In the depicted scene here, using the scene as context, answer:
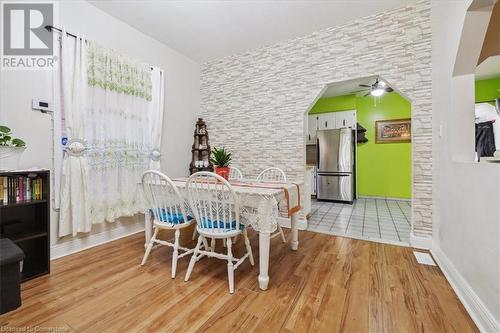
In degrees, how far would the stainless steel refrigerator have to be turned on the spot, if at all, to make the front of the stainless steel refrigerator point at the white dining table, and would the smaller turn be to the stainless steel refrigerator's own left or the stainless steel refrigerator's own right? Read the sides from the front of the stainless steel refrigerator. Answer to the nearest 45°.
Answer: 0° — it already faces it

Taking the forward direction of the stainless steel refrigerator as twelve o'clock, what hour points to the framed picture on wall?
The framed picture on wall is roughly at 8 o'clock from the stainless steel refrigerator.

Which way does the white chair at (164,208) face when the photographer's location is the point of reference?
facing away from the viewer and to the right of the viewer

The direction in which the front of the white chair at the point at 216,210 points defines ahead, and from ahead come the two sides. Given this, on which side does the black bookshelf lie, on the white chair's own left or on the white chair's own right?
on the white chair's own left

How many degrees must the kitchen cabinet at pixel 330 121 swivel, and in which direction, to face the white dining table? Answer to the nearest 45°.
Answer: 0° — it already faces it

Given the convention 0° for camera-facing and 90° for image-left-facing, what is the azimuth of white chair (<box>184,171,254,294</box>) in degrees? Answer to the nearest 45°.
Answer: approximately 225°

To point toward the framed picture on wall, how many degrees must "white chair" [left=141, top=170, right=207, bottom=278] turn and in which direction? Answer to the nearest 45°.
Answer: approximately 45° to its right

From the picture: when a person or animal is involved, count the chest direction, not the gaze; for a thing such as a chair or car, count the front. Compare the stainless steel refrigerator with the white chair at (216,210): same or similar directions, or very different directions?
very different directions

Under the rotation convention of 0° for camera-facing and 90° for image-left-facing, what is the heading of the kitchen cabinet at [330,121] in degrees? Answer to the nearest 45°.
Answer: approximately 0°

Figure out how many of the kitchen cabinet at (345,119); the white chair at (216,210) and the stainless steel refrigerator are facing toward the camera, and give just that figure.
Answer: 2

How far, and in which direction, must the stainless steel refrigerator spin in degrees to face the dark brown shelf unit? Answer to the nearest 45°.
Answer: approximately 45° to its right
